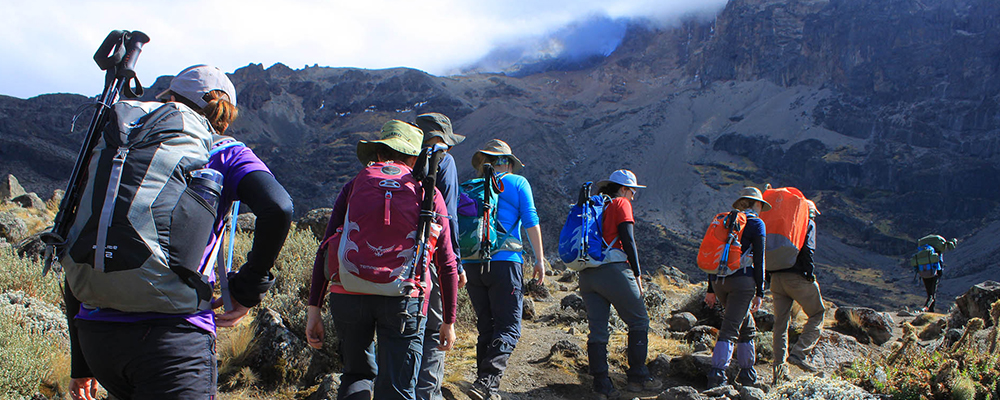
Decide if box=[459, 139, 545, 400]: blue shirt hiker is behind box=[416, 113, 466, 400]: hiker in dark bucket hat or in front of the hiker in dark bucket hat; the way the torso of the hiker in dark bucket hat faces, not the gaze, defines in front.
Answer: in front

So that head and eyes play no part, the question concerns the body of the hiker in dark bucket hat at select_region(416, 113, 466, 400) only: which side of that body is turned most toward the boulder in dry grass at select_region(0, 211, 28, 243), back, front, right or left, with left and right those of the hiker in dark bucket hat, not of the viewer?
left

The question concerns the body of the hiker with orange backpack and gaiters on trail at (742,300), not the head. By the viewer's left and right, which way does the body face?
facing away from the viewer and to the right of the viewer

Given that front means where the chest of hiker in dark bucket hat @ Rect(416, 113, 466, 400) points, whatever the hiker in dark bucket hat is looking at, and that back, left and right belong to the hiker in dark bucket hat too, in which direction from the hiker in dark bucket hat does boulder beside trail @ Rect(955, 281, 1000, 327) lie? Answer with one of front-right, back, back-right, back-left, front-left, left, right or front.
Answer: front

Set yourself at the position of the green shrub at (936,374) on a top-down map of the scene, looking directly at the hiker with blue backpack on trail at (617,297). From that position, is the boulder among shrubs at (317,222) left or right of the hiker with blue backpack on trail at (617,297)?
right

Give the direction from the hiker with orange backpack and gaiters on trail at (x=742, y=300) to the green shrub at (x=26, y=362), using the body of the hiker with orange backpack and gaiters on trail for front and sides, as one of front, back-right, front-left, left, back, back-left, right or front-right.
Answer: back

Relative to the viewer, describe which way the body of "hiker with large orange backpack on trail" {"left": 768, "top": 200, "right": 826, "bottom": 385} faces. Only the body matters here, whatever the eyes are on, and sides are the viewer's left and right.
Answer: facing away from the viewer and to the right of the viewer

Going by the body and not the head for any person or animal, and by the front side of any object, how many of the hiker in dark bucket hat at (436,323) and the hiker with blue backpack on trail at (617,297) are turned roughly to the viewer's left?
0

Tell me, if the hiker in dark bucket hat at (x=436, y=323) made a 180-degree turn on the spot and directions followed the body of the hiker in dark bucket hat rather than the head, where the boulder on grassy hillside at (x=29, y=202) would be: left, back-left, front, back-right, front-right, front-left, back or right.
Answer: right

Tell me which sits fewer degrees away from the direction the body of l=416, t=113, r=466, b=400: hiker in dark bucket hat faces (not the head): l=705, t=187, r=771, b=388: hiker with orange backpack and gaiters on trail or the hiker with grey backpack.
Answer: the hiker with orange backpack and gaiters on trail

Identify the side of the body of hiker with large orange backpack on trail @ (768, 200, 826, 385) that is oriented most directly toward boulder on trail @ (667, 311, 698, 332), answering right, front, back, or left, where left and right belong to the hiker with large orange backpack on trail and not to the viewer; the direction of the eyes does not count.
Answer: left

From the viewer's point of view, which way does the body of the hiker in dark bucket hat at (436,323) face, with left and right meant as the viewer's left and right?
facing away from the viewer and to the right of the viewer

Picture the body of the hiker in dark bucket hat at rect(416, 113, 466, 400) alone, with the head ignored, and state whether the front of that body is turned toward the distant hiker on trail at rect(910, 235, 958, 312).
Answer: yes
